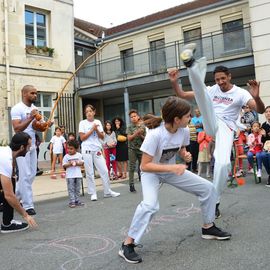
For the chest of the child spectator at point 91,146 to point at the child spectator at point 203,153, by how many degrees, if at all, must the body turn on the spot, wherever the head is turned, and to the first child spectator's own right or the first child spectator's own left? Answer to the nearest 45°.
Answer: approximately 135° to the first child spectator's own left

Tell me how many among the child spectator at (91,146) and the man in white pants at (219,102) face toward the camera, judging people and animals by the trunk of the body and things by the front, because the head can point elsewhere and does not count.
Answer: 2

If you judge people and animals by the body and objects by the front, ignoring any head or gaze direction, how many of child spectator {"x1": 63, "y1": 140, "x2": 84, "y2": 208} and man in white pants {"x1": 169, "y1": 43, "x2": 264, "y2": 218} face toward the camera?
2

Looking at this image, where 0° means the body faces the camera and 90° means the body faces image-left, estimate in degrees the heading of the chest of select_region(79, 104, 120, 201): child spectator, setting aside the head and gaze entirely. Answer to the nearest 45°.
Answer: approximately 0°

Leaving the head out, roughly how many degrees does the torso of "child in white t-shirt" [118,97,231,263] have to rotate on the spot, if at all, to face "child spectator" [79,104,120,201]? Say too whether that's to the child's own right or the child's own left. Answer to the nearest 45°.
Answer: approximately 180°

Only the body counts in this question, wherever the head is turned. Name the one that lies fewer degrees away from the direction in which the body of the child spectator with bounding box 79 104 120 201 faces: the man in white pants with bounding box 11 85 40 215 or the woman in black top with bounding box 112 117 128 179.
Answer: the man in white pants

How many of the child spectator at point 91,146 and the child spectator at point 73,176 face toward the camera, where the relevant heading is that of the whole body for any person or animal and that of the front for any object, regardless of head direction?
2

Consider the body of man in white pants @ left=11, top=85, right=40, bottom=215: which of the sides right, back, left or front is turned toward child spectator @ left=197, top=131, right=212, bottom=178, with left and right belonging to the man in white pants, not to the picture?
left

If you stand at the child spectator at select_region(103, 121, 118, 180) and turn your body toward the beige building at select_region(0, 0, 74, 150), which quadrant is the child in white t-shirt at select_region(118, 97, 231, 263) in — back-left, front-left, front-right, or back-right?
back-left

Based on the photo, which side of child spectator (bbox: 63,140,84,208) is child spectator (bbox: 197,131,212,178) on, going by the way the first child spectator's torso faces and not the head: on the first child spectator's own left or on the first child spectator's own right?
on the first child spectator's own left
